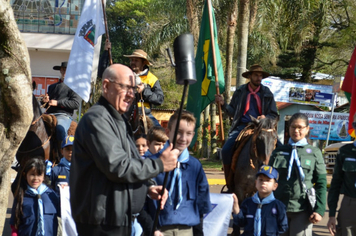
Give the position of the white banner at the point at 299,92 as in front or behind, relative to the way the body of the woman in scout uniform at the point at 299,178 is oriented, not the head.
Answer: behind

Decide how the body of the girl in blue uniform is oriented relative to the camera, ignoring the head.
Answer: toward the camera

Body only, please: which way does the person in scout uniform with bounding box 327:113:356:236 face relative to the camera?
toward the camera

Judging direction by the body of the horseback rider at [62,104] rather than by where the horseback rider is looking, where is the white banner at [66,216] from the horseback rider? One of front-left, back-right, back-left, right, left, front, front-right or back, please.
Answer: front-left

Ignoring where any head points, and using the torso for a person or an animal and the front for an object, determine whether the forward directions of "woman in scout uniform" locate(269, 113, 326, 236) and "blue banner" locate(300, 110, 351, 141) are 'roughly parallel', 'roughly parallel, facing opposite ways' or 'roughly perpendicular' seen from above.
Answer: roughly parallel

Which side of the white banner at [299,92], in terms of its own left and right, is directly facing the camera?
front

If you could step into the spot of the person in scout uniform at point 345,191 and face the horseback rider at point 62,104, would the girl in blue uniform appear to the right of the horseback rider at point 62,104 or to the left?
left

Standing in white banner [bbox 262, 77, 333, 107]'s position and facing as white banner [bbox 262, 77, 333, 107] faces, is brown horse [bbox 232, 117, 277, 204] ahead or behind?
ahead

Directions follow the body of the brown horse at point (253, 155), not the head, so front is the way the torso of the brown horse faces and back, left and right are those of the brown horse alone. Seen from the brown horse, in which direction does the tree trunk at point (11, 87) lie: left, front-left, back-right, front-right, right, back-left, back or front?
right

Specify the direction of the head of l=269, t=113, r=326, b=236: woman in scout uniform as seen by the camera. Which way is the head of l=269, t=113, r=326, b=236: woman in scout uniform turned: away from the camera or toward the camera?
toward the camera

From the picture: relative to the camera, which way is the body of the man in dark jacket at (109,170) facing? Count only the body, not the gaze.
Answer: to the viewer's right

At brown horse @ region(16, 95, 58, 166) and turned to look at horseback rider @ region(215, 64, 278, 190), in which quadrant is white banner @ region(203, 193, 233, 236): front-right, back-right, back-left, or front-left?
front-right

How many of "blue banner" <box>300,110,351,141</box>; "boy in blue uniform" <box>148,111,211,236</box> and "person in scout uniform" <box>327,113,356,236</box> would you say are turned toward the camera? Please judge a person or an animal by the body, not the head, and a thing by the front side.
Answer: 3

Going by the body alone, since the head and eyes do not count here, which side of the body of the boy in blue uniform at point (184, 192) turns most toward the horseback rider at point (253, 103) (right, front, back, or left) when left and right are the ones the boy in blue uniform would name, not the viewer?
back
